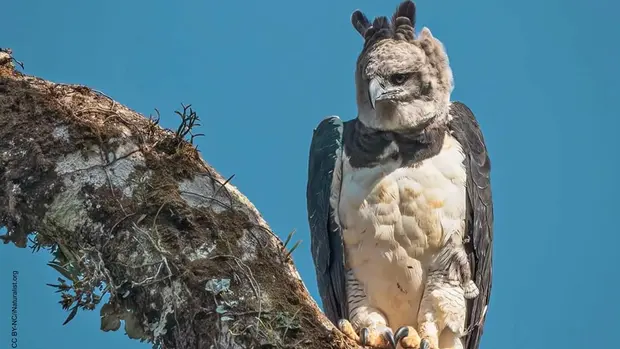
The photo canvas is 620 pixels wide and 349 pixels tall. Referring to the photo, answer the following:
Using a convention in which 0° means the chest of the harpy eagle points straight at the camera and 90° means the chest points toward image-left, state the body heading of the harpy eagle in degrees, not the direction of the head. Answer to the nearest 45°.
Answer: approximately 0°
